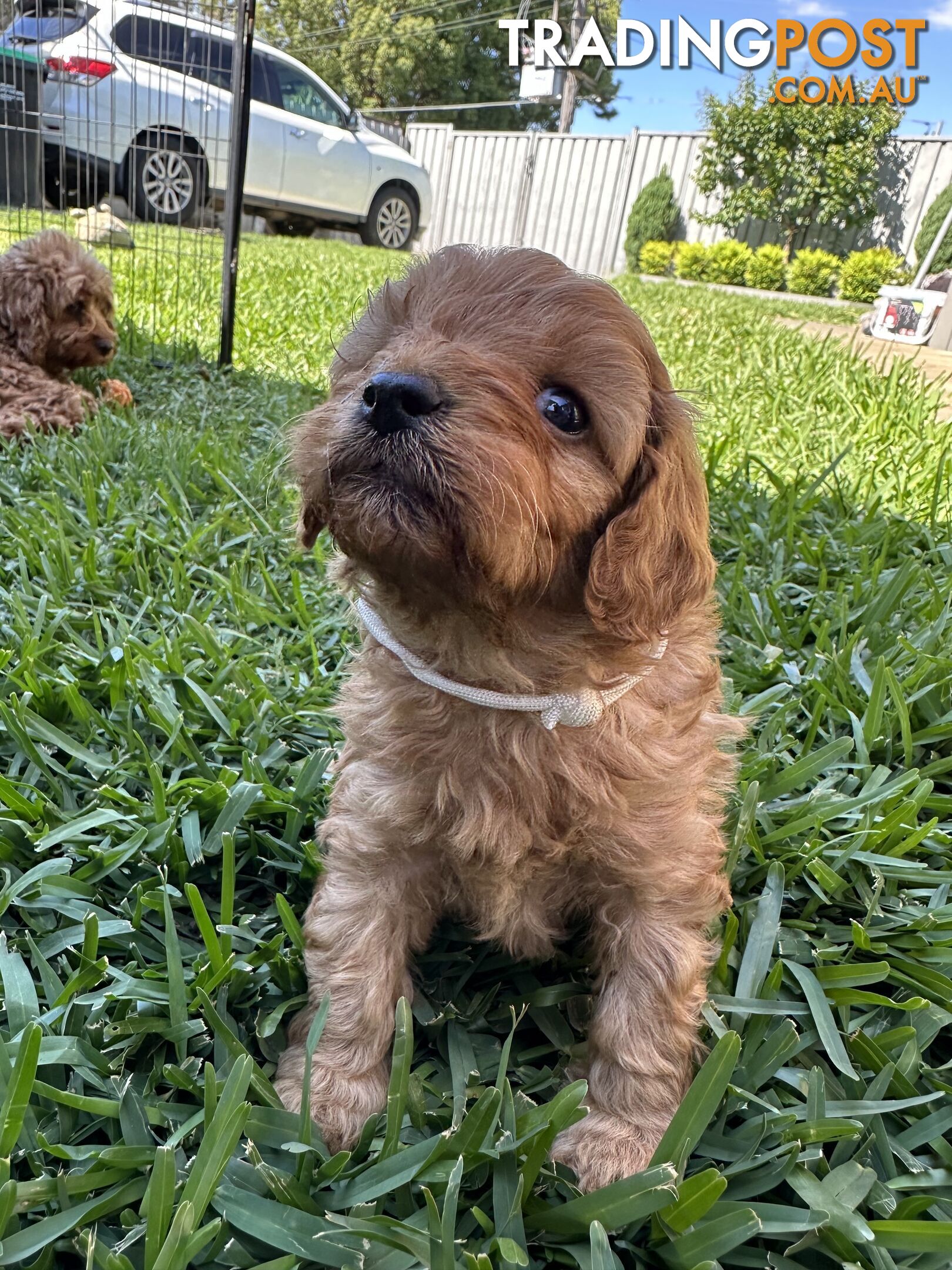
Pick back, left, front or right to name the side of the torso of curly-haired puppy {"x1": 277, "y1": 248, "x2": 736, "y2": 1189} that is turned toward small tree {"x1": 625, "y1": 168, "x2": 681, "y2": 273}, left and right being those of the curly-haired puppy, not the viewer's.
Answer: back

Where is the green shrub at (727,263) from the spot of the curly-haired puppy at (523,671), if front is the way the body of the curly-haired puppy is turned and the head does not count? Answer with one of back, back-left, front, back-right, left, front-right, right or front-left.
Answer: back

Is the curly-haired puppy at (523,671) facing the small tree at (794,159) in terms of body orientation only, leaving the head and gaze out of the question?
no

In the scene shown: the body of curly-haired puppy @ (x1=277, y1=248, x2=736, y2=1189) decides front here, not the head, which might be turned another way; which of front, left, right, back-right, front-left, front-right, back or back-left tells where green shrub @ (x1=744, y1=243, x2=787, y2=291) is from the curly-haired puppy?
back

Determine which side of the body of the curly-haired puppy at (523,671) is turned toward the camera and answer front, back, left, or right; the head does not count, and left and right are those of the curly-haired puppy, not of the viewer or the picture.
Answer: front

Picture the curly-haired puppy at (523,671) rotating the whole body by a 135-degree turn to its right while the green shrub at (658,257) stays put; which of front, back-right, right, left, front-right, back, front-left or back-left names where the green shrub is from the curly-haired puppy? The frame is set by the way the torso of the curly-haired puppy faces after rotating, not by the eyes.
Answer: front-right

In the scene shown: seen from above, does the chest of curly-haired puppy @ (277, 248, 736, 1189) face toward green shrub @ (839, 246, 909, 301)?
no

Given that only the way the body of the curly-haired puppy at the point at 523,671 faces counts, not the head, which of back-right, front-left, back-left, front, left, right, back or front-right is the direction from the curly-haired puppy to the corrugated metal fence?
back

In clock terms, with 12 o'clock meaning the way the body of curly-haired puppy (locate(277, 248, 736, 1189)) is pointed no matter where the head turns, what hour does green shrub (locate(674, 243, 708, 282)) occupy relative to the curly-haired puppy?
The green shrub is roughly at 6 o'clock from the curly-haired puppy.

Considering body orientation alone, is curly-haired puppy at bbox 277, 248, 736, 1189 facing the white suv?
no

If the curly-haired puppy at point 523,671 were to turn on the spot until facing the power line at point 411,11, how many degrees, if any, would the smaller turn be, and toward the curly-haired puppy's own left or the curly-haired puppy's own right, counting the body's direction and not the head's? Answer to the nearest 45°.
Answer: approximately 180°

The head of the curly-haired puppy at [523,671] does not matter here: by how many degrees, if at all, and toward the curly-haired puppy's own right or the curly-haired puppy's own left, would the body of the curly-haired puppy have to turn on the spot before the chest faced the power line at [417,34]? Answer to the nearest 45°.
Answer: approximately 180°

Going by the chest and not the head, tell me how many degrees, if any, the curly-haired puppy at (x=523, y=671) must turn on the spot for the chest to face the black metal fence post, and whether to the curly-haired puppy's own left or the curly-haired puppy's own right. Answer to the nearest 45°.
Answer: approximately 135° to the curly-haired puppy's own right

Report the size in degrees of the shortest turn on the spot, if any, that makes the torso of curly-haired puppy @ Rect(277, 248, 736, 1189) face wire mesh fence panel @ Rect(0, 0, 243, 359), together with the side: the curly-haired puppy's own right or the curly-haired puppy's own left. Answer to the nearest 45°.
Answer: approximately 135° to the curly-haired puppy's own right
